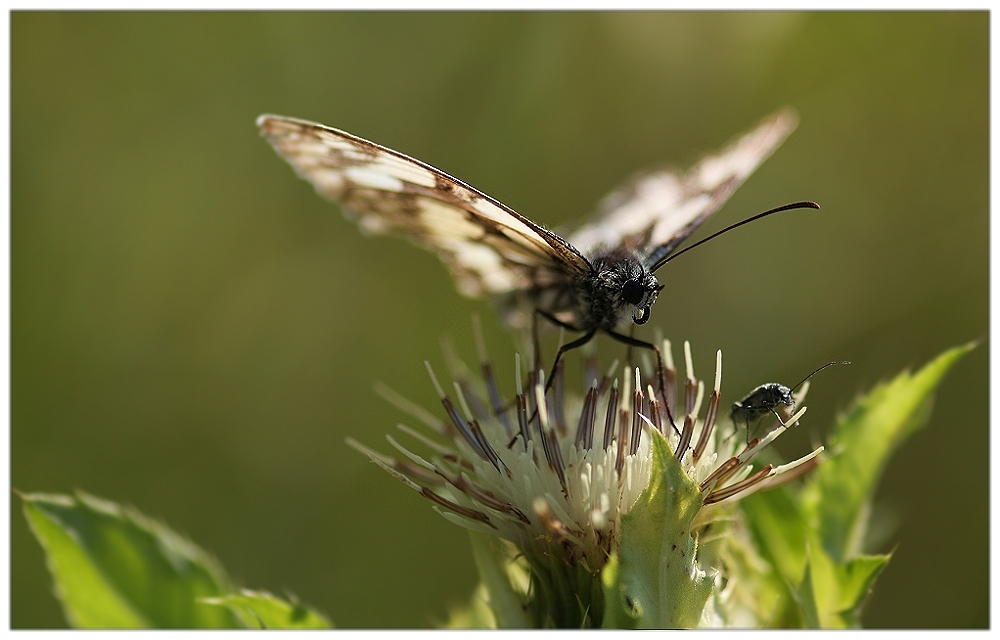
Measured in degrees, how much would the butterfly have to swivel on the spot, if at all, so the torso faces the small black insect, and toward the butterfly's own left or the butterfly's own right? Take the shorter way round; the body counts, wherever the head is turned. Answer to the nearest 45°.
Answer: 0° — it already faces it

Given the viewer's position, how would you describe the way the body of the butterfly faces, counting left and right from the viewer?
facing the viewer and to the right of the viewer
